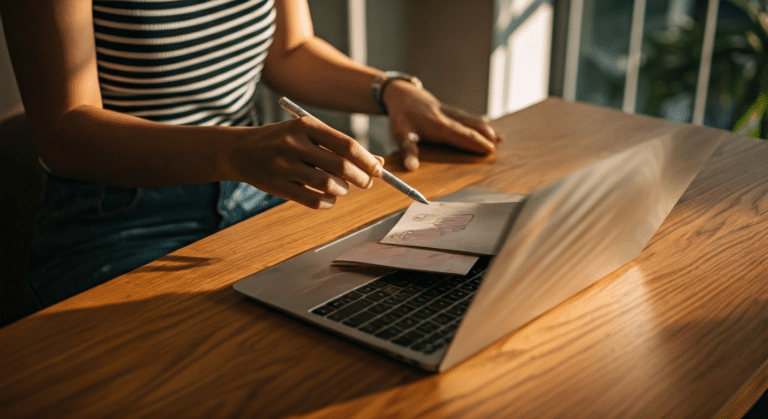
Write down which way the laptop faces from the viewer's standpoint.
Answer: facing away from the viewer and to the left of the viewer

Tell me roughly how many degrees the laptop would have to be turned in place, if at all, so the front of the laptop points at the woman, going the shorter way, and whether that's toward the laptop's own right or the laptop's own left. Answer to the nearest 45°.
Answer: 0° — it already faces them

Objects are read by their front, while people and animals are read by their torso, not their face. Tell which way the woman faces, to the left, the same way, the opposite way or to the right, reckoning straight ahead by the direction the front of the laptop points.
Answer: the opposite way

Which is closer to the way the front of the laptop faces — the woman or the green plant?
the woman

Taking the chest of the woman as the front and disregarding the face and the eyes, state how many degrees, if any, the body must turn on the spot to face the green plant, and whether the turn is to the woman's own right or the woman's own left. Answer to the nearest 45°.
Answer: approximately 90° to the woman's own left

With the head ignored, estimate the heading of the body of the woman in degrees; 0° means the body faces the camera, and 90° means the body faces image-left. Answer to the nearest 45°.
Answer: approximately 315°

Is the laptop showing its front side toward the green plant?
no
